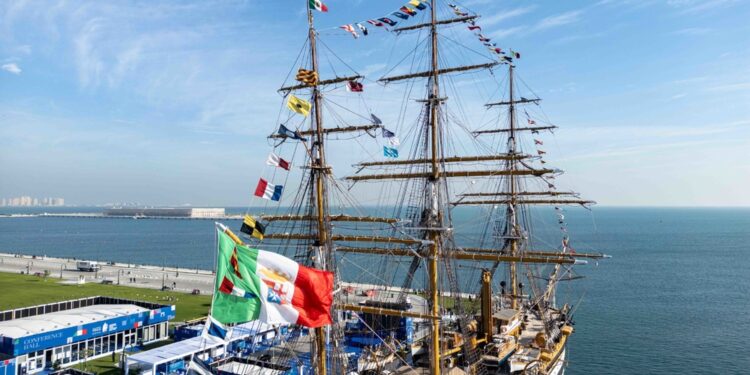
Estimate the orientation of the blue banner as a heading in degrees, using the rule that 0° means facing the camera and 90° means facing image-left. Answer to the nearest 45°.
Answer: approximately 315°

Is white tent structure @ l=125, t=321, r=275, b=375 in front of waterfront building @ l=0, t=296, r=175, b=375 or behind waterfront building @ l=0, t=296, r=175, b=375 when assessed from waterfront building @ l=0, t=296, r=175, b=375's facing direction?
in front
